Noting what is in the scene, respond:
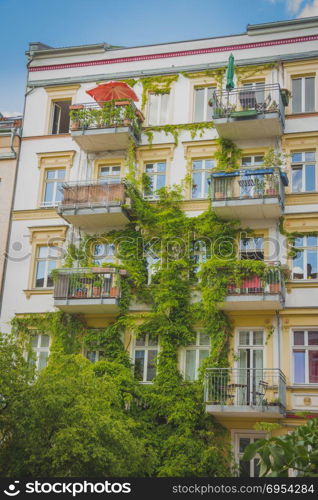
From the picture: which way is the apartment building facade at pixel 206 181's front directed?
toward the camera
